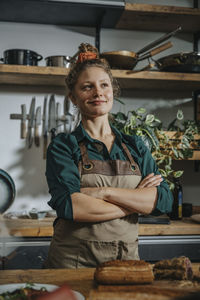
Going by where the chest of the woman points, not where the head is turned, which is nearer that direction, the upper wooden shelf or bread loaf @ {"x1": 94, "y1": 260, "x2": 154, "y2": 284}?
the bread loaf

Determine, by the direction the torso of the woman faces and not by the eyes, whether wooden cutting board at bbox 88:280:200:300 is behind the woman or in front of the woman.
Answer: in front

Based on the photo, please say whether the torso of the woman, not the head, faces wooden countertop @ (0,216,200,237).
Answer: no

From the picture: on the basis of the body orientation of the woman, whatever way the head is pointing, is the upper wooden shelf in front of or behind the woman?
behind

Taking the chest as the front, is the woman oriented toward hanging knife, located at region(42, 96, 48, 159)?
no

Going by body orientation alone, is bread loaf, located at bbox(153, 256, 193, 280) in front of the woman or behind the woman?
in front

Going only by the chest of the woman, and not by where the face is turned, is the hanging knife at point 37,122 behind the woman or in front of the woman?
behind

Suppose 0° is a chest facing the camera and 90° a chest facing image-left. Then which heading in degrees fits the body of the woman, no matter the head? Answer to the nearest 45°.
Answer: approximately 315°

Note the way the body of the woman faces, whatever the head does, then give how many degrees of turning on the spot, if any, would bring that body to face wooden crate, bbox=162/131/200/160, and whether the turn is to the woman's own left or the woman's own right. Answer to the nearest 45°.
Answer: approximately 90° to the woman's own left

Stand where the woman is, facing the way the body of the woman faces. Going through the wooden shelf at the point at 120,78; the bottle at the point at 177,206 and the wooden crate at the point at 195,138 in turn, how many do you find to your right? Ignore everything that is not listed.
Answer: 0

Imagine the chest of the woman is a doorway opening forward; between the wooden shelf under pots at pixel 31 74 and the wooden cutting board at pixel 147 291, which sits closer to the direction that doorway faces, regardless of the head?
the wooden cutting board

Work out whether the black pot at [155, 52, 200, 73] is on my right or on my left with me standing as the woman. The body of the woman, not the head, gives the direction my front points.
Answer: on my left
